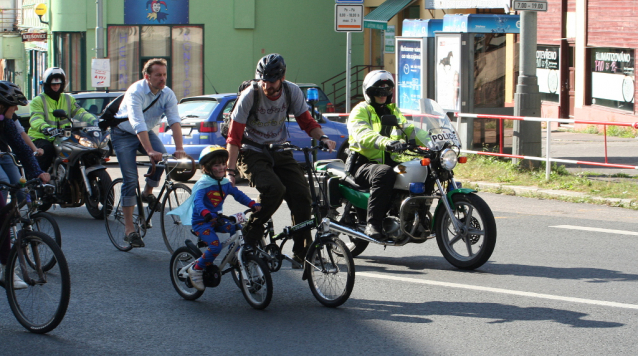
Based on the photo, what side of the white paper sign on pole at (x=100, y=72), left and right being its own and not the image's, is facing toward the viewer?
front

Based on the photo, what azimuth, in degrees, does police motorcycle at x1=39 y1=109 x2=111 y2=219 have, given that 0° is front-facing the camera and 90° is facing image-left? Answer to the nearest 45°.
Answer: approximately 315°

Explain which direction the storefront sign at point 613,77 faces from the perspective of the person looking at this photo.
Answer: facing the viewer and to the left of the viewer

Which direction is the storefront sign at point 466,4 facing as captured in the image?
toward the camera

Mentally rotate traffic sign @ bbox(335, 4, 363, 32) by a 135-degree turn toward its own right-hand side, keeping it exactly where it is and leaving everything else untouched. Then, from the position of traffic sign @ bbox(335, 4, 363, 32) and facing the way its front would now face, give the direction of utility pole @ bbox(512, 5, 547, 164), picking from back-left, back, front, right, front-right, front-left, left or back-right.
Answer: back

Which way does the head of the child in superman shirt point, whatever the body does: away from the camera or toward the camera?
toward the camera

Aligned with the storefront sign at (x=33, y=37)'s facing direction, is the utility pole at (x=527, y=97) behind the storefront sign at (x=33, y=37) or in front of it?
in front

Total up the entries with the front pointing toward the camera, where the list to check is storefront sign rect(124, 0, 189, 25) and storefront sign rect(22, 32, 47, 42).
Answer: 2

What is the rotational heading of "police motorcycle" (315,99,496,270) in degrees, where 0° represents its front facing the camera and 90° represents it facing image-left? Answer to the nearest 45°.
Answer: approximately 315°

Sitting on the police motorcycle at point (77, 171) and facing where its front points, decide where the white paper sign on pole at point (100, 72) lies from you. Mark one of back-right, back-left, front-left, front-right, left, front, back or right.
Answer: back-left

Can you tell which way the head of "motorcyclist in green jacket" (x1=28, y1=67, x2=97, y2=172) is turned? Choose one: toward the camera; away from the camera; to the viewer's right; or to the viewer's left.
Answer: toward the camera

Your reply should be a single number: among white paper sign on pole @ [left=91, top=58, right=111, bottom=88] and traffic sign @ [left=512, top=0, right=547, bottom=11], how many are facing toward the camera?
2

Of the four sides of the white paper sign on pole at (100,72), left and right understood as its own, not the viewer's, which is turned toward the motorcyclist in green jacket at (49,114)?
front

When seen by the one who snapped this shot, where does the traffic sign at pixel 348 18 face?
facing the viewer

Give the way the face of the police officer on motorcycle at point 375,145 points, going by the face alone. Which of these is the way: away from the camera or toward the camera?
toward the camera

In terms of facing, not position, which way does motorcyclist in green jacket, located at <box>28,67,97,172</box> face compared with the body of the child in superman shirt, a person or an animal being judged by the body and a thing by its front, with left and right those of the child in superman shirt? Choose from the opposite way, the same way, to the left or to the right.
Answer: the same way

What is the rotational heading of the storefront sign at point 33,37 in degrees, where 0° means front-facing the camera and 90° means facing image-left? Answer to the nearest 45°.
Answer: approximately 0°

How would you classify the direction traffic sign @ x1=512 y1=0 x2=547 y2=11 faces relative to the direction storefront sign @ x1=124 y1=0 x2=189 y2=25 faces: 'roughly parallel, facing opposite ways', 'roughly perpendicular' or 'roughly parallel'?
roughly parallel
